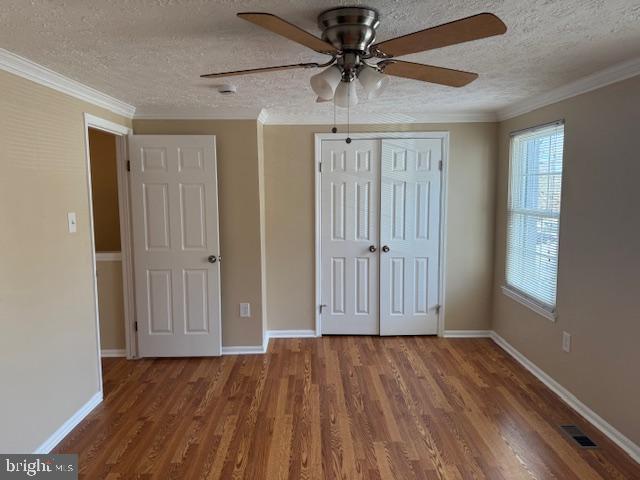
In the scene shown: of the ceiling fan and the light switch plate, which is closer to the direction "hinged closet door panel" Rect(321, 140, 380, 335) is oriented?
the ceiling fan

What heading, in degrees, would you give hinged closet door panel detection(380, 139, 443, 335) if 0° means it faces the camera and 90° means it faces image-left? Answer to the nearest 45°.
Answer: approximately 0°

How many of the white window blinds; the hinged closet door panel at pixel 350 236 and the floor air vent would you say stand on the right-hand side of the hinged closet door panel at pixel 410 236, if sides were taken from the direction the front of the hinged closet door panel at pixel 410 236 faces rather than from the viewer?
1

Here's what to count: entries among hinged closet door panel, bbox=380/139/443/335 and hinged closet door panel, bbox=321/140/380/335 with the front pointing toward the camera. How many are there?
2

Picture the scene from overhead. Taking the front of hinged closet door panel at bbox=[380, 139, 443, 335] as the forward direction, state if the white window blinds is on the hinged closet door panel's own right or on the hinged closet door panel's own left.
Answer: on the hinged closet door panel's own left

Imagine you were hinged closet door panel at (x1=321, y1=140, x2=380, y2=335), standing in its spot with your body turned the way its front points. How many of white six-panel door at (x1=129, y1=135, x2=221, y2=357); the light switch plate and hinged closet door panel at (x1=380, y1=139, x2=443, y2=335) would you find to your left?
1

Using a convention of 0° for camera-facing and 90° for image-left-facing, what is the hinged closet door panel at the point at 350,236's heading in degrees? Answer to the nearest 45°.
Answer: approximately 0°

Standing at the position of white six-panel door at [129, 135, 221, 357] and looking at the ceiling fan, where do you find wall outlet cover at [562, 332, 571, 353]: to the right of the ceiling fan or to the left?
left

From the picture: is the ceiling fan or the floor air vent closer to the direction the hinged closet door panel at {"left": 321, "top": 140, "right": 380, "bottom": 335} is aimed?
the ceiling fan

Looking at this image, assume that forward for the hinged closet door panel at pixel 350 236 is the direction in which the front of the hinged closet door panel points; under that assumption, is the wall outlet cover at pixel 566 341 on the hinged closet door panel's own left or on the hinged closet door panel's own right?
on the hinged closet door panel's own left

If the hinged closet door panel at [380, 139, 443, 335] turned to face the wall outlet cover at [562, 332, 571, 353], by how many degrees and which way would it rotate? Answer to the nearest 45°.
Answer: approximately 45° to its left

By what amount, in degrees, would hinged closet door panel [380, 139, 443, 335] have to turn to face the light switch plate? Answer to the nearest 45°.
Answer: approximately 45° to its right

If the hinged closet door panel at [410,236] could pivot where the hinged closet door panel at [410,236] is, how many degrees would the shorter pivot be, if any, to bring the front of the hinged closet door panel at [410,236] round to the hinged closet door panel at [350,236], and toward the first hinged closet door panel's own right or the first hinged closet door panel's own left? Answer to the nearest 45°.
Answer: approximately 90° to the first hinged closet door panel's own right
